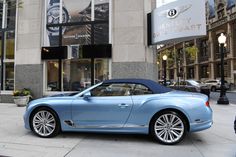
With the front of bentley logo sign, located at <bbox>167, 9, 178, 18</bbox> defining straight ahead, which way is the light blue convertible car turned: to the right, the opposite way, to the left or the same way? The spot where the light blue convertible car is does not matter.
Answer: to the right

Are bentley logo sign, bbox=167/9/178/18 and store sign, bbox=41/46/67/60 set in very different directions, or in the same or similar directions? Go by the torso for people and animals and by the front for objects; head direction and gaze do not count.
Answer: same or similar directions

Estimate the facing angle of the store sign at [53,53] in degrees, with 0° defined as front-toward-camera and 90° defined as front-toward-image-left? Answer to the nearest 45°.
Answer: approximately 0°

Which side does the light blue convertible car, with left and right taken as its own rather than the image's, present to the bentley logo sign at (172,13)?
right

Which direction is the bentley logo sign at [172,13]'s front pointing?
toward the camera

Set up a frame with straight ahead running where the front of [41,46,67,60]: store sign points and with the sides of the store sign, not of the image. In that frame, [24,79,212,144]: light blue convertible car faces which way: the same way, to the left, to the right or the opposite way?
to the right

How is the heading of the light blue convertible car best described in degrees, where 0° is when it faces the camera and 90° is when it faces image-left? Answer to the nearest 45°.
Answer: approximately 90°

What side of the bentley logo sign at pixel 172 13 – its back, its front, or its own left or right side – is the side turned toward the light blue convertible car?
front

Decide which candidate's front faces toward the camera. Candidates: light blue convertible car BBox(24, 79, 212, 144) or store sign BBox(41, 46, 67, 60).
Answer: the store sign
